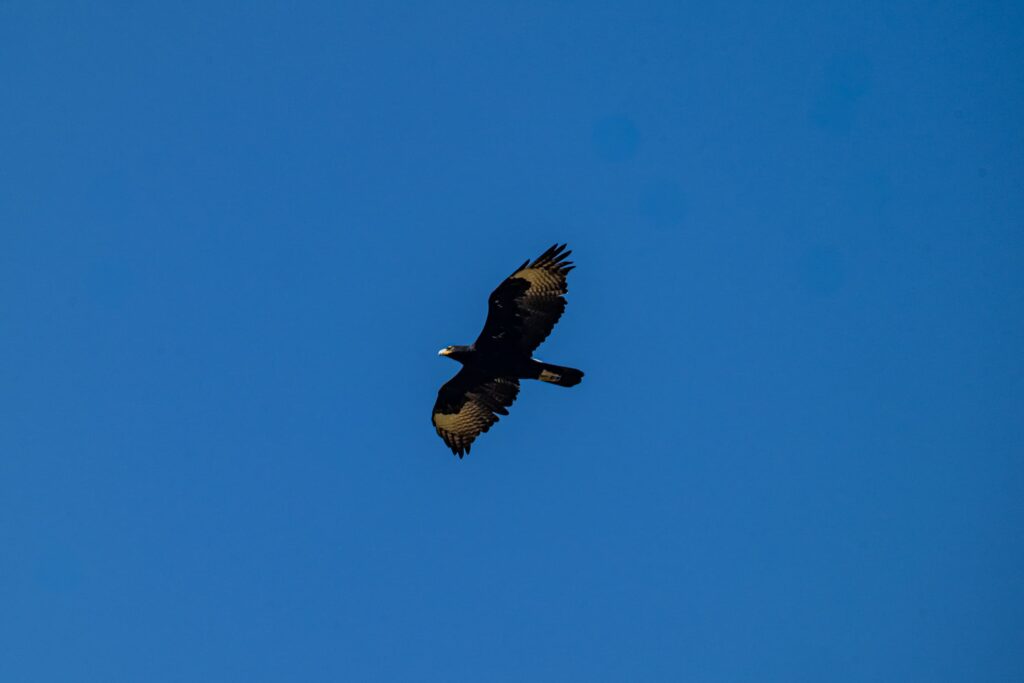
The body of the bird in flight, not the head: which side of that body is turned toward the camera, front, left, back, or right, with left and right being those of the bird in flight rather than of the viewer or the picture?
left
